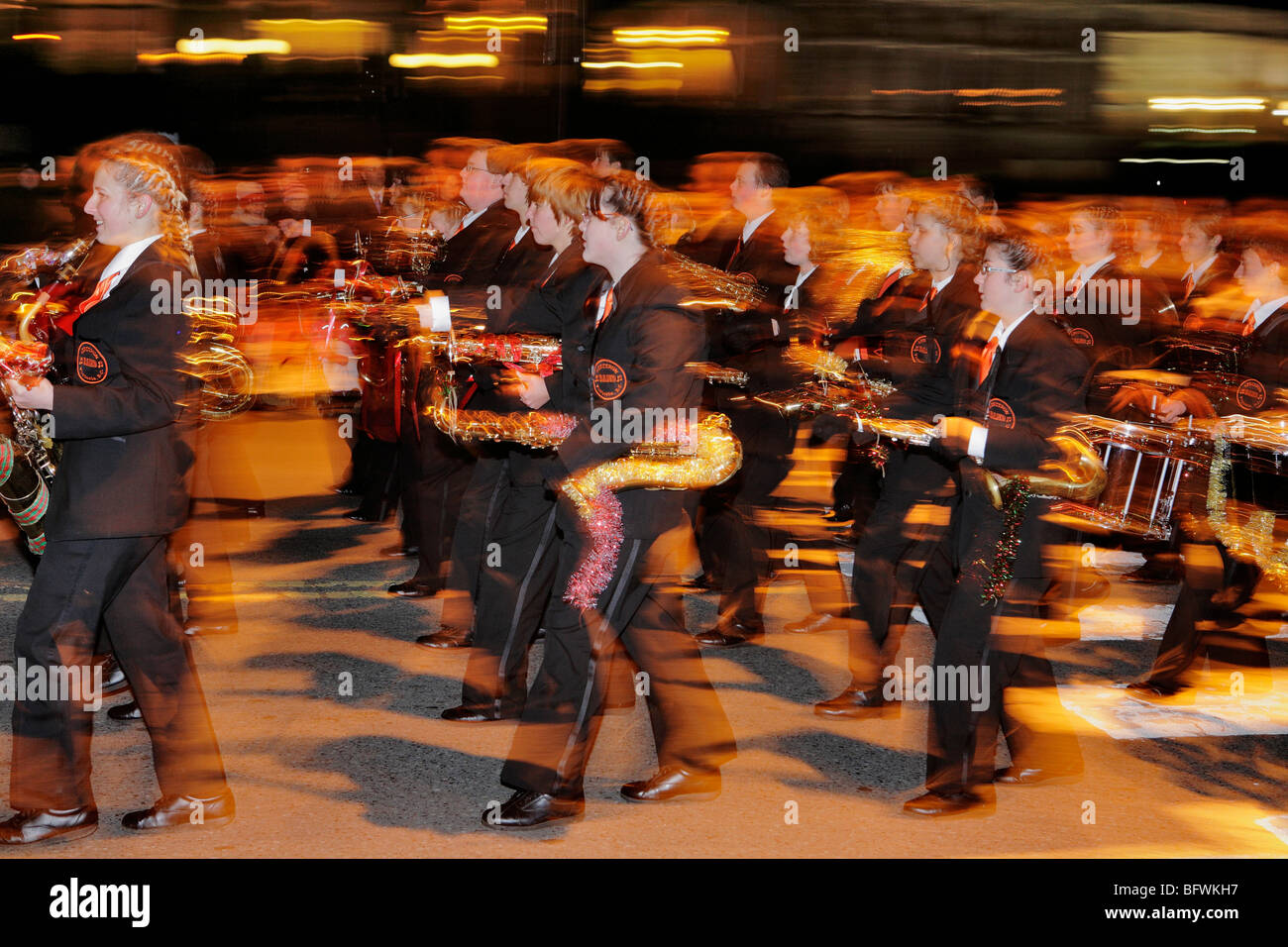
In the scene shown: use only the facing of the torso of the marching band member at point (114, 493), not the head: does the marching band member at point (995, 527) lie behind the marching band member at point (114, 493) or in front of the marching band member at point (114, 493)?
behind

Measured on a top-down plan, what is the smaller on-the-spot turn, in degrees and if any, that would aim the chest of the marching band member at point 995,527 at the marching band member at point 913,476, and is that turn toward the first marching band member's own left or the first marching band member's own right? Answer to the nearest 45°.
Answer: approximately 90° to the first marching band member's own right

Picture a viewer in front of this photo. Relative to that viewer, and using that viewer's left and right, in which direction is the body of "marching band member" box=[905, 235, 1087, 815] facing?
facing to the left of the viewer

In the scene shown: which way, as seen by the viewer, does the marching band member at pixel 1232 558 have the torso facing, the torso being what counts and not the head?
to the viewer's left

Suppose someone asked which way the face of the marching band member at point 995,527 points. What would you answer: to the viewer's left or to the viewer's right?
to the viewer's left

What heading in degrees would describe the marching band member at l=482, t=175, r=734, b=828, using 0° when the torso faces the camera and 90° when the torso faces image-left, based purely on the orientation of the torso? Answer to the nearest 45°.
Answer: approximately 90°

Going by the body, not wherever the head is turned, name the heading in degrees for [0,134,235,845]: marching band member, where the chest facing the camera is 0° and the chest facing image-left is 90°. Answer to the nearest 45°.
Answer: approximately 90°

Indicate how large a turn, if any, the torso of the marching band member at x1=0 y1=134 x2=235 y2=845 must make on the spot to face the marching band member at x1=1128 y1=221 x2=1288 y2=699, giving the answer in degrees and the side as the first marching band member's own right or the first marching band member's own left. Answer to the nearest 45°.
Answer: approximately 180°

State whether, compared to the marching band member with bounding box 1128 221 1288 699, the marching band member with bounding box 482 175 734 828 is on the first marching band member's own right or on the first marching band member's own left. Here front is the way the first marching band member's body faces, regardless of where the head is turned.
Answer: on the first marching band member's own left

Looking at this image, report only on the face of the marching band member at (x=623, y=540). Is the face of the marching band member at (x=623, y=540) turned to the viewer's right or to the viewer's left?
to the viewer's left
